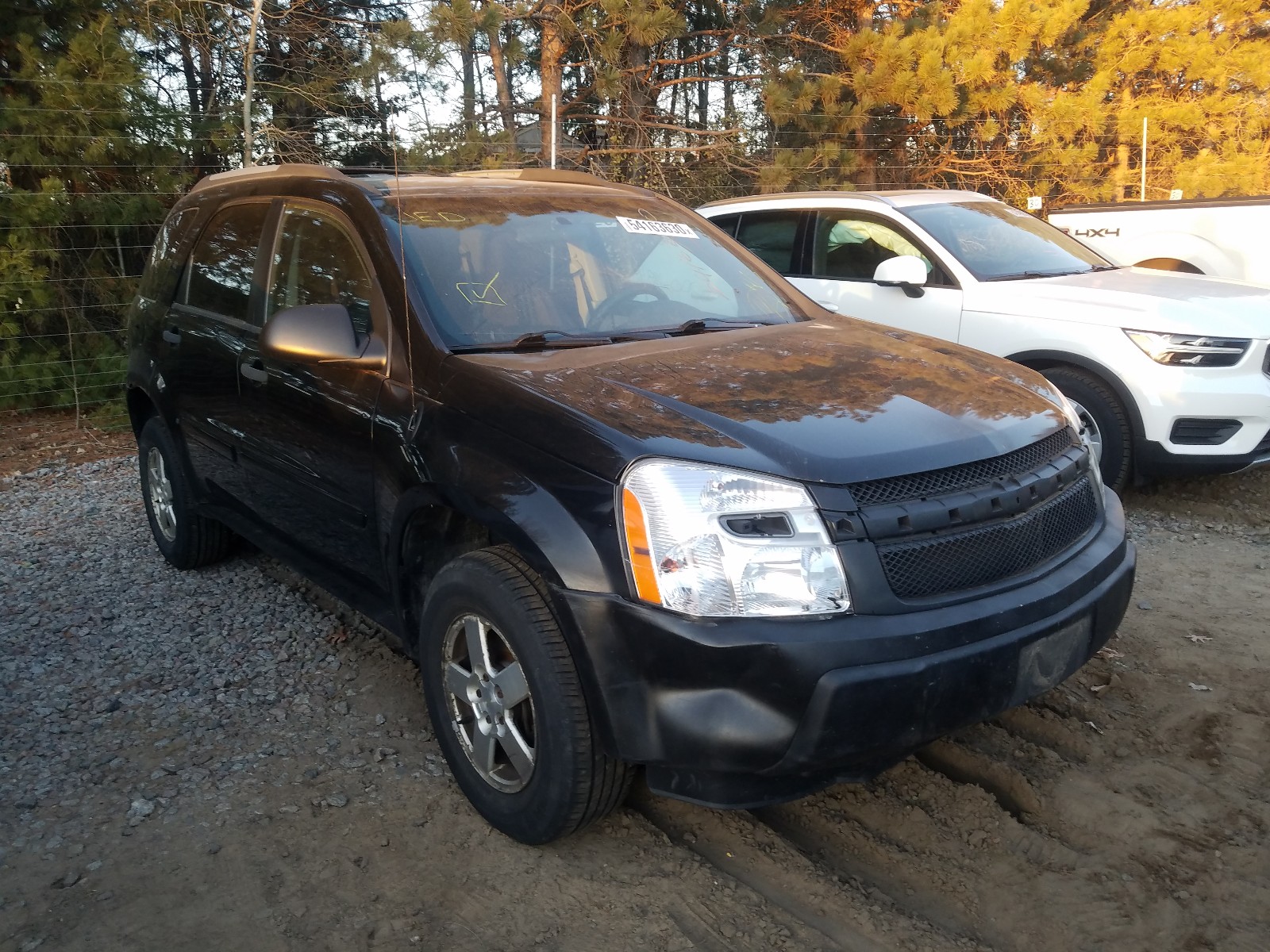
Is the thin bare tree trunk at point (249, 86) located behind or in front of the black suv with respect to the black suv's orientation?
behind

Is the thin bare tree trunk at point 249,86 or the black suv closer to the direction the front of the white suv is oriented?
the black suv

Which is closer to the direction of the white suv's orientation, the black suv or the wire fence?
the black suv

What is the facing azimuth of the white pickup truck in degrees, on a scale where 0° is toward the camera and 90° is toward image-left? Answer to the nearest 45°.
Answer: approximately 270°

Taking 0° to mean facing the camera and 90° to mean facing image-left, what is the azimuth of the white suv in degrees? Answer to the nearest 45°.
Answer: approximately 315°

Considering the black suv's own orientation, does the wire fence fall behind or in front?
behind

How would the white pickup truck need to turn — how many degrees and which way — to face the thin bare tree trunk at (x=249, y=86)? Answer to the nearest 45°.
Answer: approximately 180°
